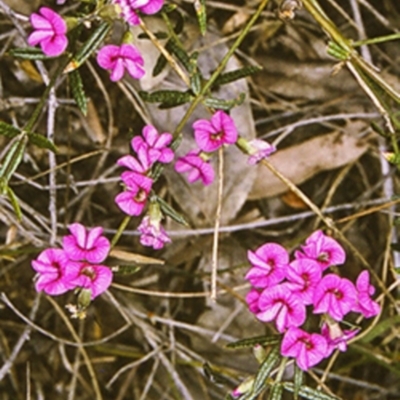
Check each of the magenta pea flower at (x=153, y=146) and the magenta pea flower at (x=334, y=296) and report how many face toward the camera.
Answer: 2

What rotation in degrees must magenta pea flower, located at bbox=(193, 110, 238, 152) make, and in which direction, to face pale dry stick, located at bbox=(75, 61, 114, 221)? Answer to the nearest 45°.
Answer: approximately 135° to its right

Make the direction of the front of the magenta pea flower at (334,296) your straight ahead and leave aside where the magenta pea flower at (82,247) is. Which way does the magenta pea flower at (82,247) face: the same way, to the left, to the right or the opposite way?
the same way

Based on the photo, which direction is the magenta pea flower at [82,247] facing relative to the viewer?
toward the camera

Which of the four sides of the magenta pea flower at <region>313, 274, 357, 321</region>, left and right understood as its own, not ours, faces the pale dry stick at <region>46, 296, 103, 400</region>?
right

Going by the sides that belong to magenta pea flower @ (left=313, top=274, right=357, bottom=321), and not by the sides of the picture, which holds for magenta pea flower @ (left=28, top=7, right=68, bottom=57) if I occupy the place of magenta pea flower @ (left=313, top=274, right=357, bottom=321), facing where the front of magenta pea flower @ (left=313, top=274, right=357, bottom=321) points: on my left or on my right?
on my right

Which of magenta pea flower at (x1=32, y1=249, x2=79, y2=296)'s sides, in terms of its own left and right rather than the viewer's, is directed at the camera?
front

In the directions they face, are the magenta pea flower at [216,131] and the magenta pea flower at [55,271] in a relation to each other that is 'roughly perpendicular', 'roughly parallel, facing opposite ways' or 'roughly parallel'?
roughly parallel

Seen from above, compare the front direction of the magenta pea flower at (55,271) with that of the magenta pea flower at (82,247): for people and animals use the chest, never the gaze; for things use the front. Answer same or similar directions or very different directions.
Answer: same or similar directions

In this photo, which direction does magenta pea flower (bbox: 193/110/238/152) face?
toward the camera
